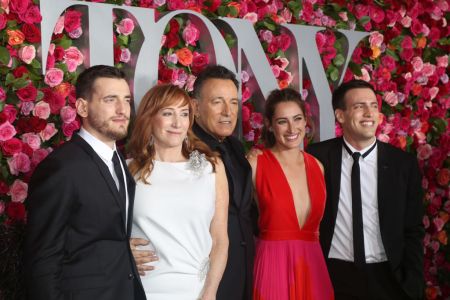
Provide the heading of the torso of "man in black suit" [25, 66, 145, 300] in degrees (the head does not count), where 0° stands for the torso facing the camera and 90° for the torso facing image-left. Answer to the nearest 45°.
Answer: approximately 315°

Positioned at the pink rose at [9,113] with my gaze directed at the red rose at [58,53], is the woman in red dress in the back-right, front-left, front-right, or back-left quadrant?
front-right

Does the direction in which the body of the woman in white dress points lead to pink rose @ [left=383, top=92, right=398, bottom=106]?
no

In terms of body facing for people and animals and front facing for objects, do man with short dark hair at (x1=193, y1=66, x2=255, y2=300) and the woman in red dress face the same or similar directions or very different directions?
same or similar directions

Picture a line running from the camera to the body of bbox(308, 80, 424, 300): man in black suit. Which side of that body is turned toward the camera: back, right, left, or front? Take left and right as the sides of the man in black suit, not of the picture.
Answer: front

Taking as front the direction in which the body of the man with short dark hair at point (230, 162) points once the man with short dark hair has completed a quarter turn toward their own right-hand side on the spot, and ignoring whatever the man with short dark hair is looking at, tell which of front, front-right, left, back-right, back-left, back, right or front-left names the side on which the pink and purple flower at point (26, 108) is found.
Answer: front-right

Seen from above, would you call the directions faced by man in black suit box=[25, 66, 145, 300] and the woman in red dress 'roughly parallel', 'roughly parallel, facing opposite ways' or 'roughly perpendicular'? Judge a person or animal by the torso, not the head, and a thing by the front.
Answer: roughly parallel

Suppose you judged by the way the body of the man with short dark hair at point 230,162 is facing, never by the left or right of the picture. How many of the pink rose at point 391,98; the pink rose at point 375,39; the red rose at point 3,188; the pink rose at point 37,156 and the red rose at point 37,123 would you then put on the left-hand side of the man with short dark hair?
2

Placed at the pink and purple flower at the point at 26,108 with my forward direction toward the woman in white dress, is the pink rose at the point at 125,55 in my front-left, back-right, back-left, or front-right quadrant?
front-left

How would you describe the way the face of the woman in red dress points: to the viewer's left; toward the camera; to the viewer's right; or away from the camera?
toward the camera

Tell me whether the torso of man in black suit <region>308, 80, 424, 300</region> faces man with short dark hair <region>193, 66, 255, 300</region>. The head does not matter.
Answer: no

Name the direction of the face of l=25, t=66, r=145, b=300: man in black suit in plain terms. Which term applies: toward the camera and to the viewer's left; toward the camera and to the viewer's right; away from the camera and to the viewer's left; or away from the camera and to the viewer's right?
toward the camera and to the viewer's right

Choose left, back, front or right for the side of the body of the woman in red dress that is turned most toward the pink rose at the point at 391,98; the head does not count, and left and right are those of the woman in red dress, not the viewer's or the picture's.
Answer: left

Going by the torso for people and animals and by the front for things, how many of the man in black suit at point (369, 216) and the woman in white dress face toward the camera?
2

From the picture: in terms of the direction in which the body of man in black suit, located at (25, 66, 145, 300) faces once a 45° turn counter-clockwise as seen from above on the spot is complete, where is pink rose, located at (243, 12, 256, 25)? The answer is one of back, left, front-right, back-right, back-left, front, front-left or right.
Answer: front-left

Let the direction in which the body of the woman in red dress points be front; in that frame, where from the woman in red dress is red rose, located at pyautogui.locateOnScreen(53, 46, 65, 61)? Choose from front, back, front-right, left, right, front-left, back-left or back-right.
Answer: back-right
